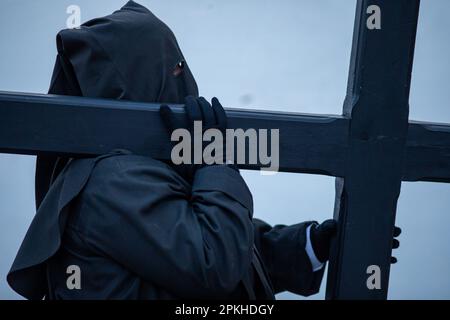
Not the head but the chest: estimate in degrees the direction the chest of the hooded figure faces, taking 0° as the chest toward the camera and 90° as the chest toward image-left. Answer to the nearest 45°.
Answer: approximately 270°
